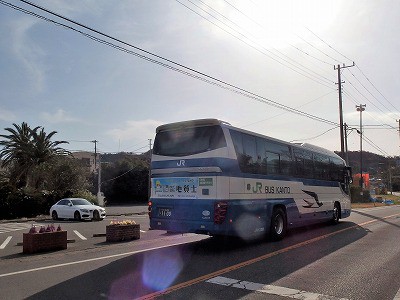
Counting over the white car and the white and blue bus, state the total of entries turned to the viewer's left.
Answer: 0

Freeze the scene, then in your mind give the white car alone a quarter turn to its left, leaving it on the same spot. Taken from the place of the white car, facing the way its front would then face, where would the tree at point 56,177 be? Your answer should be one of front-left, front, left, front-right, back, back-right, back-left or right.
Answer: front-left

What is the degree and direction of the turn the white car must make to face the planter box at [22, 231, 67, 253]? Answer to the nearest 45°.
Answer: approximately 45° to its right

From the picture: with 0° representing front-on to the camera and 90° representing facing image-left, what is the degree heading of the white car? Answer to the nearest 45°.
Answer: approximately 315°

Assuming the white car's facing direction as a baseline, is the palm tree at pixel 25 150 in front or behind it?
behind

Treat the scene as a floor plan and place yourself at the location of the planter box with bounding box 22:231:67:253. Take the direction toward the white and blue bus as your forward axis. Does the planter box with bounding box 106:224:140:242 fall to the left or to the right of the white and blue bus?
left

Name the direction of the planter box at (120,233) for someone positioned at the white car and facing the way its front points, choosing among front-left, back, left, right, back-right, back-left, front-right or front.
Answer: front-right

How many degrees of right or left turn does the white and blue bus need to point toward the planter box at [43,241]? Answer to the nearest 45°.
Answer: approximately 135° to its left

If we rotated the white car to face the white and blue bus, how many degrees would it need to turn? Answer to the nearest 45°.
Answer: approximately 45° to its right
